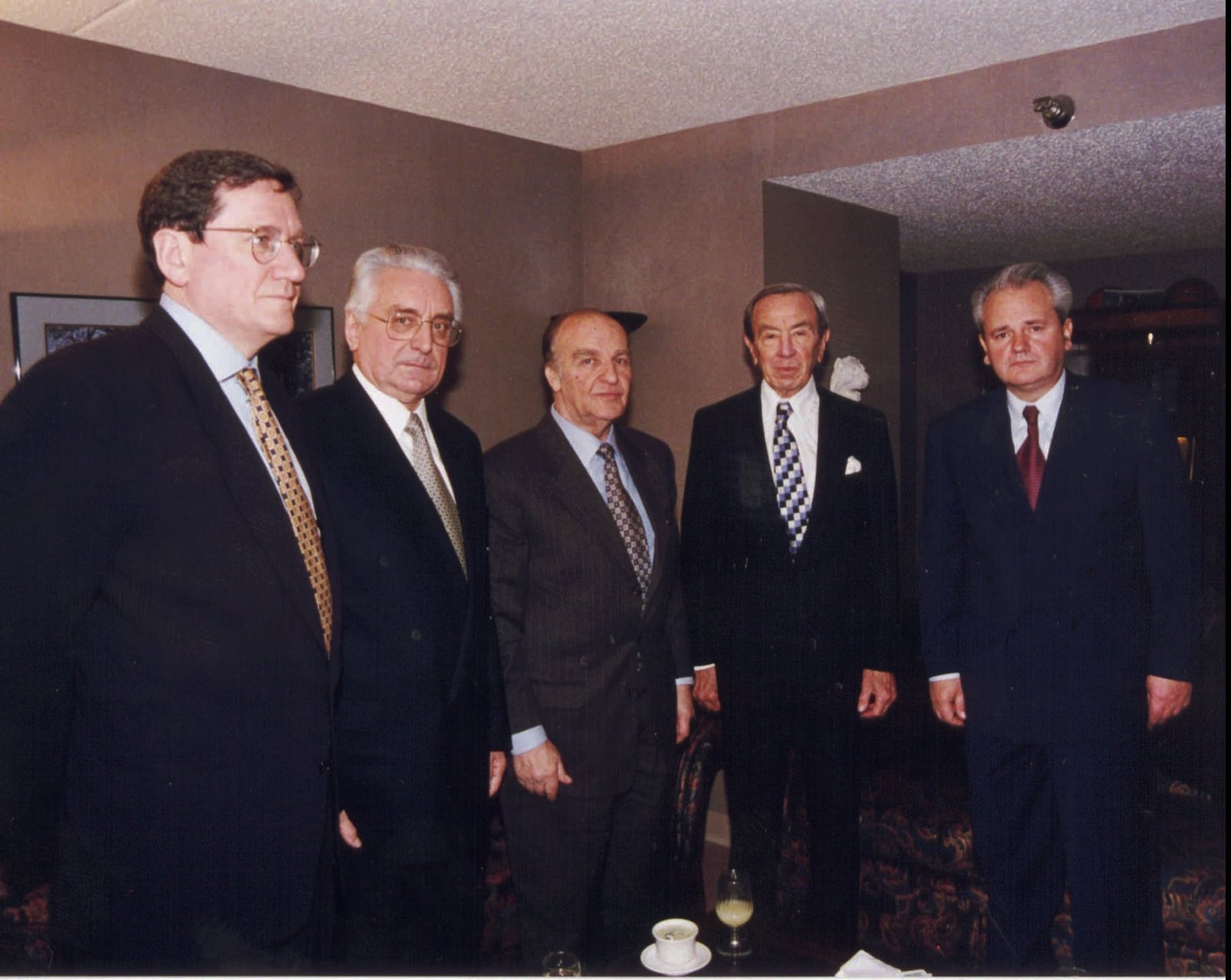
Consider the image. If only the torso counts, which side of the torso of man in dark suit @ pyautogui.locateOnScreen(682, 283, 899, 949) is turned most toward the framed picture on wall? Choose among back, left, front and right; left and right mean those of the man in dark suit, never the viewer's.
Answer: right

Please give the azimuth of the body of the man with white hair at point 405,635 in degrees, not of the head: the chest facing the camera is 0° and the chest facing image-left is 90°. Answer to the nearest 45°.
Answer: approximately 315°

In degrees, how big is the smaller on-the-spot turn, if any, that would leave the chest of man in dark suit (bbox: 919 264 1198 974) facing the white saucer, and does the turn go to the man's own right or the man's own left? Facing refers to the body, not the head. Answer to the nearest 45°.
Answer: approximately 45° to the man's own right

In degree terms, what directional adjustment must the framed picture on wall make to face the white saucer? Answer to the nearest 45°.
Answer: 0° — it already faces it

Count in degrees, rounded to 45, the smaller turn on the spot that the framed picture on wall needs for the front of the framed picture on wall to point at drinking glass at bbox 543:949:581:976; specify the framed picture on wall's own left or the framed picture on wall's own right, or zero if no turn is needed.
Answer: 0° — it already faces it

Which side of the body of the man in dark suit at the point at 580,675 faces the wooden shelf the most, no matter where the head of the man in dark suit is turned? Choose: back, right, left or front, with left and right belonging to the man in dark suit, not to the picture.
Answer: left

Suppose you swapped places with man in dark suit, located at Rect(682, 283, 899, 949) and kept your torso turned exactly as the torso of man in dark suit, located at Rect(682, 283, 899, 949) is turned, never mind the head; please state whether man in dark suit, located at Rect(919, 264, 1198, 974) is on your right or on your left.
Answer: on your left

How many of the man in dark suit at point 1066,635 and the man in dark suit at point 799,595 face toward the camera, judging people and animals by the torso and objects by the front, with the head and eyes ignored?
2
